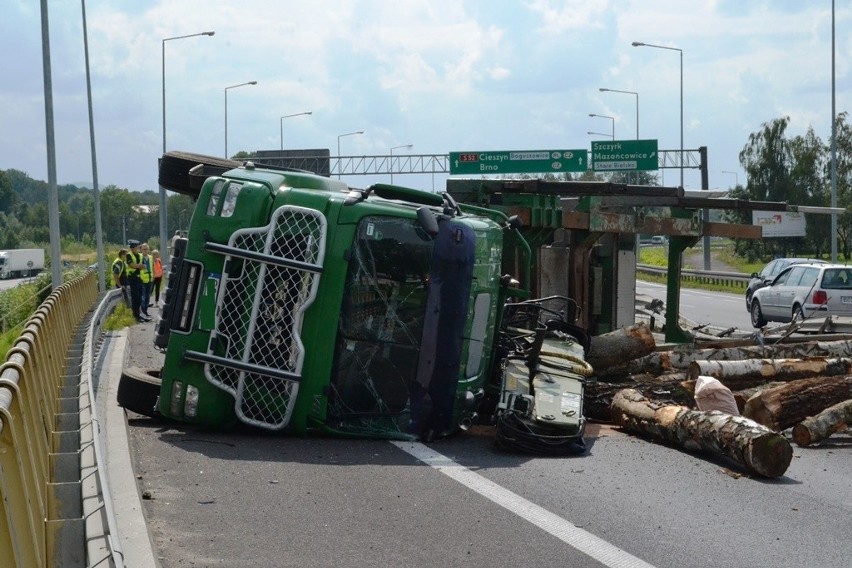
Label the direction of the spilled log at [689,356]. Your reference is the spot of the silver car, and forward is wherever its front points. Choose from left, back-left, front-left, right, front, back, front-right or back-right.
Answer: back-left

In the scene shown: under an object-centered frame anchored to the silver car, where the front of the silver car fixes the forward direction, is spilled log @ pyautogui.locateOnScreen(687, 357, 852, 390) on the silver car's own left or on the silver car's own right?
on the silver car's own left

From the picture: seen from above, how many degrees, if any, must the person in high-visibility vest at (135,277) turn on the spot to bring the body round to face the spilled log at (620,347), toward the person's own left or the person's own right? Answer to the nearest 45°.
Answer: approximately 45° to the person's own right

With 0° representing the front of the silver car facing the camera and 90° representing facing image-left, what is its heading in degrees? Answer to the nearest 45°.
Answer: approximately 135°

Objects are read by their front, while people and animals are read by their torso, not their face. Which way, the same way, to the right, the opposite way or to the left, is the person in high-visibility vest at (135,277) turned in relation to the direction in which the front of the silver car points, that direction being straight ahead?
to the right

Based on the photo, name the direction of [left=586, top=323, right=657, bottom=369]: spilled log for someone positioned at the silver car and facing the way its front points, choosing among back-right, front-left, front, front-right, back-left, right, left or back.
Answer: back-left

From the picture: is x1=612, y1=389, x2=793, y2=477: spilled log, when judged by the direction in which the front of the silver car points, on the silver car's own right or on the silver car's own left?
on the silver car's own left

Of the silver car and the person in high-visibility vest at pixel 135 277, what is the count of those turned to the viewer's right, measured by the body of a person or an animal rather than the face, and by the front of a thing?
1

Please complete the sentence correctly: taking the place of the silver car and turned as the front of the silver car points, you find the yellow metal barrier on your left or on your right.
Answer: on your left
